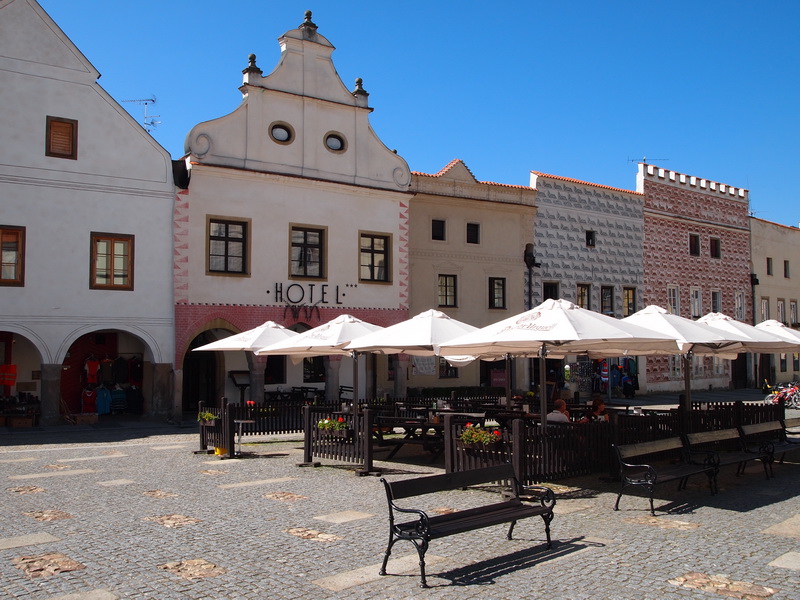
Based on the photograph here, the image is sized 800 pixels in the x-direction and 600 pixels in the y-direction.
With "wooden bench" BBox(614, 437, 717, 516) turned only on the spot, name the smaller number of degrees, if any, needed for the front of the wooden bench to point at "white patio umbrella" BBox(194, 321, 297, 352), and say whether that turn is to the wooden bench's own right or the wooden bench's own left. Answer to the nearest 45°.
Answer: approximately 180°

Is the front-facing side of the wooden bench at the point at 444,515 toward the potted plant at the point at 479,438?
no

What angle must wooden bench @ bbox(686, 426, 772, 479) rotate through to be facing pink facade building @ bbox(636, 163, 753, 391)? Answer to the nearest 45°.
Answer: approximately 135° to its left

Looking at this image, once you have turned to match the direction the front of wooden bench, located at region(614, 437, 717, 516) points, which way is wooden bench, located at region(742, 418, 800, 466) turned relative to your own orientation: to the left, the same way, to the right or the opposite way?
the same way

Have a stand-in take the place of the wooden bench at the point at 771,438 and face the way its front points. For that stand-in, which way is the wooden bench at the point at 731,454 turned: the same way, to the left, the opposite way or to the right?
the same way

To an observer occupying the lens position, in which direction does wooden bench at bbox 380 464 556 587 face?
facing the viewer and to the right of the viewer

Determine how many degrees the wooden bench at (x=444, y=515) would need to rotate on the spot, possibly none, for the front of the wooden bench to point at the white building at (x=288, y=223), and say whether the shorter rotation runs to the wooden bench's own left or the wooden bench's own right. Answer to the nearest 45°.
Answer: approximately 135° to the wooden bench's own left

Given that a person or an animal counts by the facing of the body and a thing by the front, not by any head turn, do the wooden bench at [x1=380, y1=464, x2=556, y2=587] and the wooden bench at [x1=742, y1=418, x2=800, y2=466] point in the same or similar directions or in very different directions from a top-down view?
same or similar directions

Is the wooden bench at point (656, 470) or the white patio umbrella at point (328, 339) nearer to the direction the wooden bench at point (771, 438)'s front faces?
the wooden bench

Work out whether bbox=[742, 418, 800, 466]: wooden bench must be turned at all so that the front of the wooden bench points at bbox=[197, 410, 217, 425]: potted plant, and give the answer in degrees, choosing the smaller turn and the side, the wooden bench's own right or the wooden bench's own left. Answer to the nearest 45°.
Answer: approximately 135° to the wooden bench's own right

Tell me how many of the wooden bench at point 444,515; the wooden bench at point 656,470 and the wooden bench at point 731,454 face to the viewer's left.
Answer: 0

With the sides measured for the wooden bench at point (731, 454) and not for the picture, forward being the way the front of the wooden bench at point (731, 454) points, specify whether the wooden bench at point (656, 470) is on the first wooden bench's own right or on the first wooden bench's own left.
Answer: on the first wooden bench's own right

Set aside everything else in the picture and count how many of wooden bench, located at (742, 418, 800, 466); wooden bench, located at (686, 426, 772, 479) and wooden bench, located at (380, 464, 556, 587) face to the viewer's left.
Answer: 0

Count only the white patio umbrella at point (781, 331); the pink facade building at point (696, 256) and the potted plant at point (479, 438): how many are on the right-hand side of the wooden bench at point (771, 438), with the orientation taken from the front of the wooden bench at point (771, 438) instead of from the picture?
1

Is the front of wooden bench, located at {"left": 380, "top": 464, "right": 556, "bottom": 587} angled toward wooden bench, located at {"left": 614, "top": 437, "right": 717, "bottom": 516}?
no

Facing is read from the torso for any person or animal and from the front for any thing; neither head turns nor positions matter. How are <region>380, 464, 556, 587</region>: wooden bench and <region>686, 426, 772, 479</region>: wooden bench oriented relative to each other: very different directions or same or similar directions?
same or similar directions

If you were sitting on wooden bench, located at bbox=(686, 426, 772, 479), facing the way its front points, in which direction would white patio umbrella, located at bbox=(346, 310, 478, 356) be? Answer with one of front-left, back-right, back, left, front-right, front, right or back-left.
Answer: back-right

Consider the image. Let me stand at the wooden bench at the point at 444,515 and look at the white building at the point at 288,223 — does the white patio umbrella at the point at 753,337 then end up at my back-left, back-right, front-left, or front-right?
front-right
